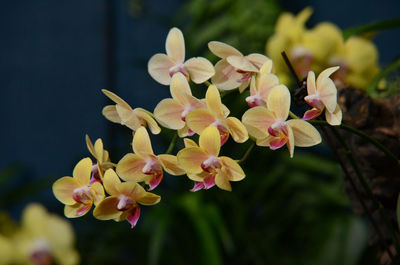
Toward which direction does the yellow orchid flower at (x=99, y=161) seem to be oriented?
to the viewer's left

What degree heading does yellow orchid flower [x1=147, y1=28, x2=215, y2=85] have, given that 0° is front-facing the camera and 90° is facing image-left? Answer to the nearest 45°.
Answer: approximately 0°

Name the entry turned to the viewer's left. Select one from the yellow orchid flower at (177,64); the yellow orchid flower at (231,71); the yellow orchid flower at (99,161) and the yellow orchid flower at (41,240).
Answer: the yellow orchid flower at (99,161)

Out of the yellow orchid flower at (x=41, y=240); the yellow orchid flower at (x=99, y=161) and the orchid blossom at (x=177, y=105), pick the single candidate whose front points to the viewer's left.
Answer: the yellow orchid flower at (x=99, y=161)

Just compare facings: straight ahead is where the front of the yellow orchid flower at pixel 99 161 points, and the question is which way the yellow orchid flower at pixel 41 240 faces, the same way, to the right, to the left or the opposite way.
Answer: to the left

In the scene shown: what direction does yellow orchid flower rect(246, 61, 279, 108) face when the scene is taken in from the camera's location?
facing the viewer and to the left of the viewer

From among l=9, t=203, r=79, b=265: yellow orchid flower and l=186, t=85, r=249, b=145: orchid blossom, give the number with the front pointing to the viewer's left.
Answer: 0
